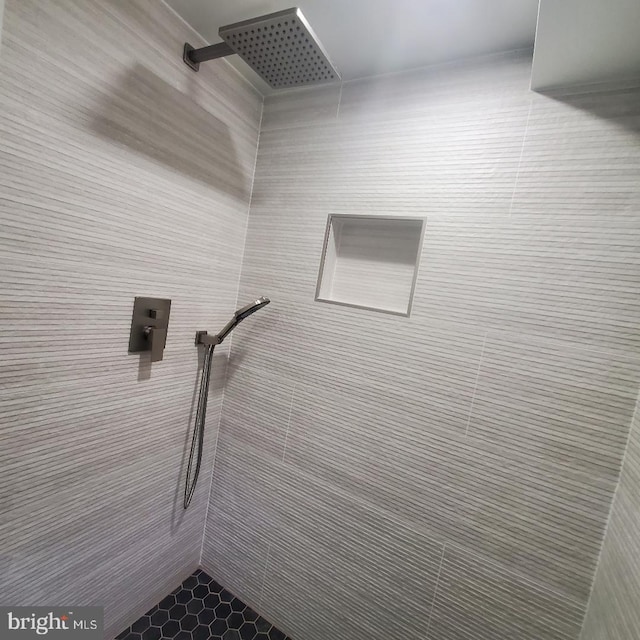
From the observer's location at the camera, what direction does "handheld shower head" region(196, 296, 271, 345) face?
facing to the right of the viewer
